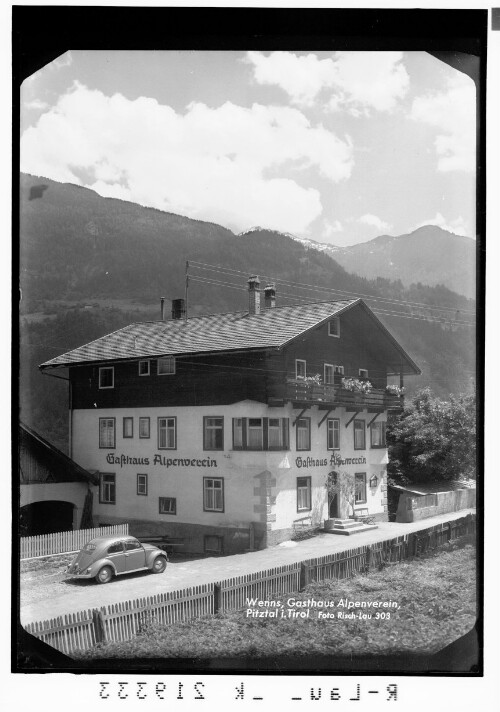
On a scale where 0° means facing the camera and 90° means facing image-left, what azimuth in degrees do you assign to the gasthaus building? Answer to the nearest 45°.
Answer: approximately 315°

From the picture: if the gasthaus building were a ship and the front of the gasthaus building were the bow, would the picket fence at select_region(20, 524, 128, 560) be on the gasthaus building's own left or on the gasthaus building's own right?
on the gasthaus building's own right
